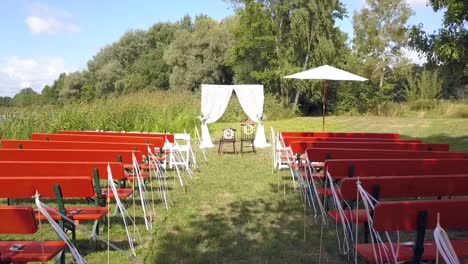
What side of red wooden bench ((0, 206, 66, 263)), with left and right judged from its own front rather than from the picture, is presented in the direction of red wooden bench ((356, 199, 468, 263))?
right

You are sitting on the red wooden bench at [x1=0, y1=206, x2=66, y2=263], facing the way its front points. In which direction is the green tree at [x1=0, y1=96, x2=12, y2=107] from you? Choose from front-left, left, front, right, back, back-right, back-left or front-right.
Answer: front-left

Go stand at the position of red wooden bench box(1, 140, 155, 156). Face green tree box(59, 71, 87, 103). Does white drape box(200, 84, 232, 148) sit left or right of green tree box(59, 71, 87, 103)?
right

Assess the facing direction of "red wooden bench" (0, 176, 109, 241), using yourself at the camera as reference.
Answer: facing away from the viewer and to the right of the viewer

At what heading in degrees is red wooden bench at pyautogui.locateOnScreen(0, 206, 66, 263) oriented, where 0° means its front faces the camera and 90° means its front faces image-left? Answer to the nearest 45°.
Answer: approximately 225°

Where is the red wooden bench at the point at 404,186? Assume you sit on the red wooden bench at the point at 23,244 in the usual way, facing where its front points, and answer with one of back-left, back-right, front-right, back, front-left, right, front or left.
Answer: front-right

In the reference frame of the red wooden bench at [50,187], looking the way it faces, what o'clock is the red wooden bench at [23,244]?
the red wooden bench at [23,244] is roughly at 5 o'clock from the red wooden bench at [50,187].

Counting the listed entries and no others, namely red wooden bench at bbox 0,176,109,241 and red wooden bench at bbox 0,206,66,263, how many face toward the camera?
0

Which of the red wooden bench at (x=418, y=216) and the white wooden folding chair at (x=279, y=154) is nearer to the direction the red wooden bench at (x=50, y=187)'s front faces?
the white wooden folding chair

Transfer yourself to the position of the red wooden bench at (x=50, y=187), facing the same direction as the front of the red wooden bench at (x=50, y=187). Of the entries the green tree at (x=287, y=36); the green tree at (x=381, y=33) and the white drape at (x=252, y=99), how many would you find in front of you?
3

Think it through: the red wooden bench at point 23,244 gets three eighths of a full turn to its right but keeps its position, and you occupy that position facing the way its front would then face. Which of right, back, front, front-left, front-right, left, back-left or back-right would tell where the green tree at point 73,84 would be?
back

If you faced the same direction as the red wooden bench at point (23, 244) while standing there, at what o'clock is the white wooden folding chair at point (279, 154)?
The white wooden folding chair is roughly at 12 o'clock from the red wooden bench.

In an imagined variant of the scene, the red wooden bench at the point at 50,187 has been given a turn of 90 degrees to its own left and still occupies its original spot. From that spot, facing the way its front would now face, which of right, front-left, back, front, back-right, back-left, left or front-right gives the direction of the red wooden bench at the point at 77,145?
front-right

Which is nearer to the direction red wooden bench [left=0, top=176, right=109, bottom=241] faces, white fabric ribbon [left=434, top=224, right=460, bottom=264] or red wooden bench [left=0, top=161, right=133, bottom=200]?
the red wooden bench

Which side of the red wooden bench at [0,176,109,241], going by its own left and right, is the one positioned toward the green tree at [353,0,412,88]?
front
